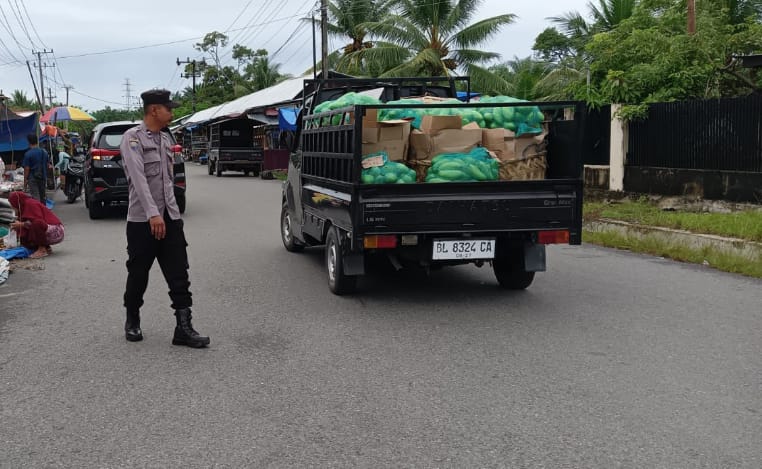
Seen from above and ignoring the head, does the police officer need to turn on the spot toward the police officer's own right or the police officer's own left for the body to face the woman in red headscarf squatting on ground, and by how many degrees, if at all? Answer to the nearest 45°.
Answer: approximately 135° to the police officer's own left

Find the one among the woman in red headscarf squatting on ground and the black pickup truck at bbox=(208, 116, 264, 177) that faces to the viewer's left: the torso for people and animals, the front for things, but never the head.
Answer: the woman in red headscarf squatting on ground

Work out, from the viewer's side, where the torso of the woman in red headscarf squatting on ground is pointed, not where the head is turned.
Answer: to the viewer's left

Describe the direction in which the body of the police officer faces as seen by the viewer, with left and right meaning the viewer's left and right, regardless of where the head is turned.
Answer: facing the viewer and to the right of the viewer

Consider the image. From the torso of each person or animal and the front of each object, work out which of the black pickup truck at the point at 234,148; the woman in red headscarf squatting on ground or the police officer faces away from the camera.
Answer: the black pickup truck

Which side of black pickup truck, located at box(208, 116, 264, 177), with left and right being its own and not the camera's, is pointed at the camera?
back

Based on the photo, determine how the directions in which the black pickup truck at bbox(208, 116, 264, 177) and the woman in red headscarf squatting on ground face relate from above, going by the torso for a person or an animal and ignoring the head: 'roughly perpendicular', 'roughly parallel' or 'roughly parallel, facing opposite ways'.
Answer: roughly perpendicular

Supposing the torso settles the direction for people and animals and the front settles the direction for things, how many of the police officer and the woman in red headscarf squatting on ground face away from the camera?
0

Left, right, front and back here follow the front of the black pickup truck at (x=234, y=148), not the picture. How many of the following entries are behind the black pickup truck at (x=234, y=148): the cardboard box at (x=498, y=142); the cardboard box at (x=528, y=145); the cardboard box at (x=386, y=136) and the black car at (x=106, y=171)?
4

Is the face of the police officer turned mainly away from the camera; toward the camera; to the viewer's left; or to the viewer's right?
to the viewer's right

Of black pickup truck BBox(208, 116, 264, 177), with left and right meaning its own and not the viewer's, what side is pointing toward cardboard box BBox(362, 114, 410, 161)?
back
